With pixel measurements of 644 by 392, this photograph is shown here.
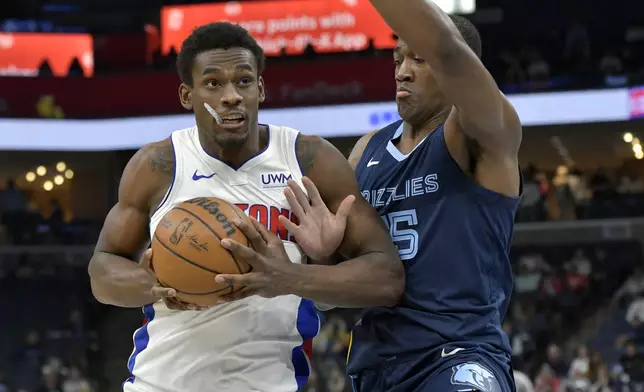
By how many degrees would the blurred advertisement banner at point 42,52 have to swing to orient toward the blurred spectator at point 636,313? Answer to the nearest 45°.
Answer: approximately 45° to its left

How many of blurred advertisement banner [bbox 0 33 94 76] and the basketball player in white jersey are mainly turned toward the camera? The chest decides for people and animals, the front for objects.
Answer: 2

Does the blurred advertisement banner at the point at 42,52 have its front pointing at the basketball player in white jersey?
yes

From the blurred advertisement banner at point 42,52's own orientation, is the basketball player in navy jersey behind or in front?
in front

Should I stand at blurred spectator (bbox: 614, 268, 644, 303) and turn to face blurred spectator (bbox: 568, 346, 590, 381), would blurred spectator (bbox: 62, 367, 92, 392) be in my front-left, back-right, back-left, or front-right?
front-right

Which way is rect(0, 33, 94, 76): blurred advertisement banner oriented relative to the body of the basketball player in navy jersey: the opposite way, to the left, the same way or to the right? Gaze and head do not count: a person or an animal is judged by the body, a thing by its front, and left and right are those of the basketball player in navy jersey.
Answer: to the left

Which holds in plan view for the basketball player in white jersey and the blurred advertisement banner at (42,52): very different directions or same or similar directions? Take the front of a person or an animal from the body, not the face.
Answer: same or similar directions

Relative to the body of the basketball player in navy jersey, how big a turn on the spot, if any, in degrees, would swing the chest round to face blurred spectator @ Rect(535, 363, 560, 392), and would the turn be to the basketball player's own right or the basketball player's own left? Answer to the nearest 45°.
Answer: approximately 135° to the basketball player's own right

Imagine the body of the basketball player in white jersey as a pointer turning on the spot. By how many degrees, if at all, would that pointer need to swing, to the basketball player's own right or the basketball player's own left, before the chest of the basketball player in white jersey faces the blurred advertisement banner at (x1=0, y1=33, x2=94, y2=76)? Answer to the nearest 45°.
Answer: approximately 180°

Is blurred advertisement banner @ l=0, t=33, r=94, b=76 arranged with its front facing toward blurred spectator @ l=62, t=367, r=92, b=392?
yes

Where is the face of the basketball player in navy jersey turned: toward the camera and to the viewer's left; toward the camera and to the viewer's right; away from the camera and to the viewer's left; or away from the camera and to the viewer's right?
toward the camera and to the viewer's left

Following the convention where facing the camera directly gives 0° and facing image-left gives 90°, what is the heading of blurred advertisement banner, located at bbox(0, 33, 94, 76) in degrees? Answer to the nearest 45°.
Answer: approximately 0°

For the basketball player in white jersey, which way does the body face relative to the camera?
toward the camera

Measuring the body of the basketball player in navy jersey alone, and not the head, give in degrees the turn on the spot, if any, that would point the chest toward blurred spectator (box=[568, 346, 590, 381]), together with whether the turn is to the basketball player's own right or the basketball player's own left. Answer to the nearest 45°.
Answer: approximately 135° to the basketball player's own right

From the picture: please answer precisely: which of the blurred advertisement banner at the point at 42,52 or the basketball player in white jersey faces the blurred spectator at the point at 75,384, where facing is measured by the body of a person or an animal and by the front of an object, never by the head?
the blurred advertisement banner

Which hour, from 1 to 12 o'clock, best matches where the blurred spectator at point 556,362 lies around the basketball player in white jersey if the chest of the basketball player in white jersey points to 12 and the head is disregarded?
The blurred spectator is roughly at 7 o'clock from the basketball player in white jersey.
